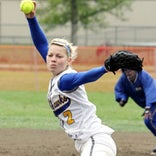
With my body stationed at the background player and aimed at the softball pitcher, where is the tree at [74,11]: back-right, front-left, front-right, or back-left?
back-right

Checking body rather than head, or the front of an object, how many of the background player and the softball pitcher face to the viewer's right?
0

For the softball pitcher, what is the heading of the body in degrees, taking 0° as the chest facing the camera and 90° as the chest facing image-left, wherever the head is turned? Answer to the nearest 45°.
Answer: approximately 45°

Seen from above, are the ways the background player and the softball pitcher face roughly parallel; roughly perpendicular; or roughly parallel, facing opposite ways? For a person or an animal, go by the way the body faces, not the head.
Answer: roughly parallel

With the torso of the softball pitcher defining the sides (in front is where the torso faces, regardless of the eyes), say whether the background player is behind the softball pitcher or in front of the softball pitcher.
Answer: behind

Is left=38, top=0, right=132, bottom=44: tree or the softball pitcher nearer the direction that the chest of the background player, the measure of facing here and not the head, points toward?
the softball pitcher

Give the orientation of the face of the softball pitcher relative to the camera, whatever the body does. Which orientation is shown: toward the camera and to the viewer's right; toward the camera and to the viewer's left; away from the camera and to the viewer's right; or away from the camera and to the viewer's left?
toward the camera and to the viewer's left

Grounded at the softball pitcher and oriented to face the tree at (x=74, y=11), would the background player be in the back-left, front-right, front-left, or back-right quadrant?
front-right

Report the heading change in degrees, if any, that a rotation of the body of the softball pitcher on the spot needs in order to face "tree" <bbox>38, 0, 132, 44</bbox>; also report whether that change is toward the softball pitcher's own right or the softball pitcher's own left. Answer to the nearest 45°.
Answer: approximately 135° to the softball pitcher's own right

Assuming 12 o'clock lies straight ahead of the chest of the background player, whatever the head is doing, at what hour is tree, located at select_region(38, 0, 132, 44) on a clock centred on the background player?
The tree is roughly at 4 o'clock from the background player.

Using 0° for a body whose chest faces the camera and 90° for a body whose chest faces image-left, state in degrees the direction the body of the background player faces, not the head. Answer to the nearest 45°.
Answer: approximately 45°

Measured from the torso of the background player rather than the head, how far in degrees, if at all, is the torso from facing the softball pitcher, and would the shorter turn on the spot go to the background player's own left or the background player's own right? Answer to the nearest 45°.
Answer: approximately 45° to the background player's own left
